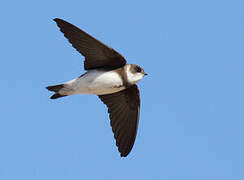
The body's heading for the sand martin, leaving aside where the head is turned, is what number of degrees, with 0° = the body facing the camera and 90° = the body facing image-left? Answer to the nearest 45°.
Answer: approximately 270°
